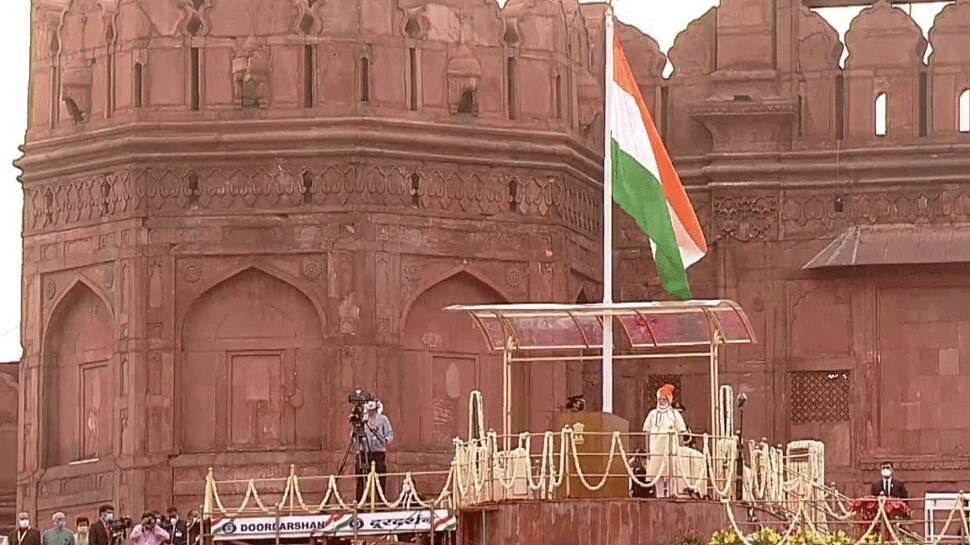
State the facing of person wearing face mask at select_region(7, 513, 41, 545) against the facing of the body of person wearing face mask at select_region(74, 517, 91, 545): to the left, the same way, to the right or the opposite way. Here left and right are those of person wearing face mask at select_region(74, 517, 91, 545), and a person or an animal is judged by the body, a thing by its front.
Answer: the same way

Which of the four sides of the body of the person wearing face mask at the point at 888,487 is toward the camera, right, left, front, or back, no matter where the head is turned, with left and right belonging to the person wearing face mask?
front

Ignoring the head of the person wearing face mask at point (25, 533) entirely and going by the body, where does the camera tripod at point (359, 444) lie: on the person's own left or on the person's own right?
on the person's own left

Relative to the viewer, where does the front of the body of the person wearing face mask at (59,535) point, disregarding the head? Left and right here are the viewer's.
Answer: facing the viewer

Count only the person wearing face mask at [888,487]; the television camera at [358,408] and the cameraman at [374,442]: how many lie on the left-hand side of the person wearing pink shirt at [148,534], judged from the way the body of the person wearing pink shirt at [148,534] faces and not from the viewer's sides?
3

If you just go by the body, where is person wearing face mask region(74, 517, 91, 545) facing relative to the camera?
toward the camera

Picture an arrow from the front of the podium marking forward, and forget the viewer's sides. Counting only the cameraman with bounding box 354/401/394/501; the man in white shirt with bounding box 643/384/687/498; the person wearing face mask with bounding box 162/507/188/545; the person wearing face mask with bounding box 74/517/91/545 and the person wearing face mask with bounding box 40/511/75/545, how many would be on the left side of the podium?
1

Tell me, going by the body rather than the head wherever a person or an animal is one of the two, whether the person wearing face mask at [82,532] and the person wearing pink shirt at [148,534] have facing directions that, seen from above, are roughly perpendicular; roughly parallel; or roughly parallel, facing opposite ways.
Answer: roughly parallel

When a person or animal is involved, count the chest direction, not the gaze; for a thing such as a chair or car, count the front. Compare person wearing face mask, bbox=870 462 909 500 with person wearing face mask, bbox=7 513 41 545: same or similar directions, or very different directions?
same or similar directions
